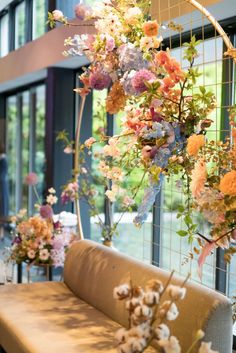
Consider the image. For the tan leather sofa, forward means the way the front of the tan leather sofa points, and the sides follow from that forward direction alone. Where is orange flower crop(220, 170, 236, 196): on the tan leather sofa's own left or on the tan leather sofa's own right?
on the tan leather sofa's own left

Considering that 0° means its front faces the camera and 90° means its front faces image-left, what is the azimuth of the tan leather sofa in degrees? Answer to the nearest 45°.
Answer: approximately 45°

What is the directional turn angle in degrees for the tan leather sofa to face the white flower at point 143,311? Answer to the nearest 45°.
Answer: approximately 45° to its left

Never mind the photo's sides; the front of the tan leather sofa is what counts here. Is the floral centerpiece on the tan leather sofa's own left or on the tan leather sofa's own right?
on the tan leather sofa's own right
